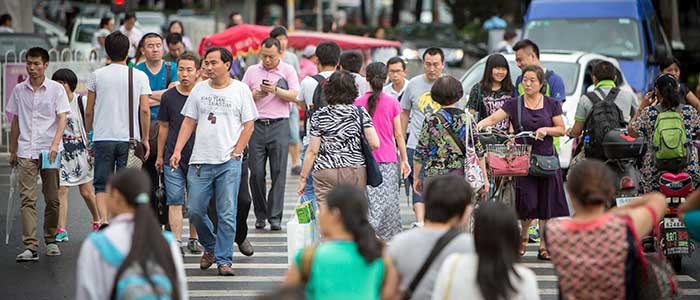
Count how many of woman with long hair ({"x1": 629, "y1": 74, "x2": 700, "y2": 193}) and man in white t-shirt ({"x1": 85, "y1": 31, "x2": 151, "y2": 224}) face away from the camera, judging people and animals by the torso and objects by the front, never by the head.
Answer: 2

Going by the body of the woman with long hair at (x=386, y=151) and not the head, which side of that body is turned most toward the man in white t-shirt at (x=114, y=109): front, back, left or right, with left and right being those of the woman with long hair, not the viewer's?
left

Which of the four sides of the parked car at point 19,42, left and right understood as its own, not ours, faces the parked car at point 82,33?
left

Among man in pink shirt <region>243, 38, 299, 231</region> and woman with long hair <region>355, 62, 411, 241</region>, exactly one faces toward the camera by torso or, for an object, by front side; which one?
the man in pink shirt

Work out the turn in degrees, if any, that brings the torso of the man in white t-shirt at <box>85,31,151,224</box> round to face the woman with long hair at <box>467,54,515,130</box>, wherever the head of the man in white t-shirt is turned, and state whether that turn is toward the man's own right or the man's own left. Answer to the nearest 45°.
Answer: approximately 90° to the man's own right

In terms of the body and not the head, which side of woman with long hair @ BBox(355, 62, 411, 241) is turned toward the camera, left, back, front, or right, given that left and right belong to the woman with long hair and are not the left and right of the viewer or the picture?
back

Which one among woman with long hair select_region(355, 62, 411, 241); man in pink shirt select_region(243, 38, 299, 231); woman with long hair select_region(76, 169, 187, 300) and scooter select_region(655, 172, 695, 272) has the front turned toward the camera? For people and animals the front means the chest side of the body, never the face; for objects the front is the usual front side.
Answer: the man in pink shirt

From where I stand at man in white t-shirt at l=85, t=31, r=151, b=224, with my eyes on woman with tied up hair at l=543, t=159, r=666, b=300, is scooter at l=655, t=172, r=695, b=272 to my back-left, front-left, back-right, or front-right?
front-left

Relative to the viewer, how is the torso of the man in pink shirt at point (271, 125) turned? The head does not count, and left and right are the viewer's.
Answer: facing the viewer

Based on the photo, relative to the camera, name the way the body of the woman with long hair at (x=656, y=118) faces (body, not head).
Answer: away from the camera

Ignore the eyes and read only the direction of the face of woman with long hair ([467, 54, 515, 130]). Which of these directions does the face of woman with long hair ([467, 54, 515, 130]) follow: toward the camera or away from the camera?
toward the camera

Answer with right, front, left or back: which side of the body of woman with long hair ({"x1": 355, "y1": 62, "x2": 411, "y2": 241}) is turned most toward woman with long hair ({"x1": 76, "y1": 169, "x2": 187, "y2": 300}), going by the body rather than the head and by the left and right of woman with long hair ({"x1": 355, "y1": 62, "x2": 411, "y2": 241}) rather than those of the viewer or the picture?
back

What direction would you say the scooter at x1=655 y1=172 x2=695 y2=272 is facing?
away from the camera

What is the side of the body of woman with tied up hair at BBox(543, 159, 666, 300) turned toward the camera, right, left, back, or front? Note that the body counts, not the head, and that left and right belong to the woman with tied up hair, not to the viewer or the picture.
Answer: back

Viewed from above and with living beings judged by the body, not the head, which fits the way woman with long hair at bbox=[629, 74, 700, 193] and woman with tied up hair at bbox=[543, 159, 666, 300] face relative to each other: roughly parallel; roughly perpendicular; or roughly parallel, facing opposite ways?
roughly parallel

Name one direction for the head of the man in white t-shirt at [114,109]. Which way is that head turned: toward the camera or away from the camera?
away from the camera
